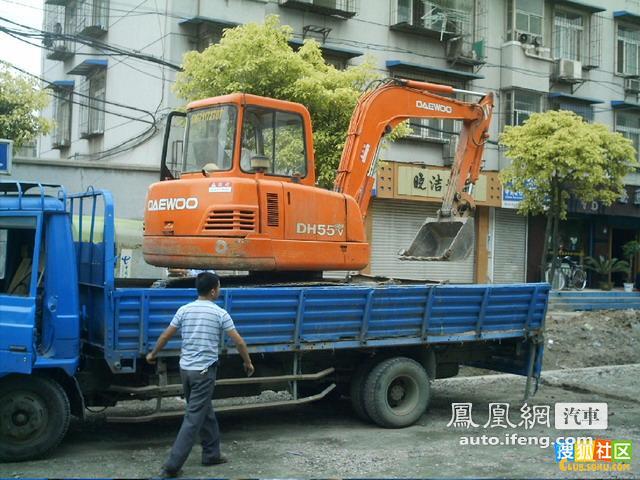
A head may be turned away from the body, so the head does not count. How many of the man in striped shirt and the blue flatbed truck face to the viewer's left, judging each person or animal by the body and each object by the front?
1

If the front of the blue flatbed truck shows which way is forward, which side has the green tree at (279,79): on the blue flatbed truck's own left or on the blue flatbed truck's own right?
on the blue flatbed truck's own right

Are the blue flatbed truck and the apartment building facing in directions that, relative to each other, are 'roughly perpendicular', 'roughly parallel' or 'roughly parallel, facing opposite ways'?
roughly perpendicular

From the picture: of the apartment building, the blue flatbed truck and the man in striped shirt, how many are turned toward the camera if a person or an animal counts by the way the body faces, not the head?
1

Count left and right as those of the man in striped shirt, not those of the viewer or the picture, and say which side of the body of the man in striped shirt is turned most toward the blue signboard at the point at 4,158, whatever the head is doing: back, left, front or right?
left

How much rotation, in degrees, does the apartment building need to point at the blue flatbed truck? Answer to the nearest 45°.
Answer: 0° — it already faces it

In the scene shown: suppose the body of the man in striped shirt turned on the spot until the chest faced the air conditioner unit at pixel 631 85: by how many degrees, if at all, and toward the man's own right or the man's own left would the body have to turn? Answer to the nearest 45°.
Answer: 0° — they already face it

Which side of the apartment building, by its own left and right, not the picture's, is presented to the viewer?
front

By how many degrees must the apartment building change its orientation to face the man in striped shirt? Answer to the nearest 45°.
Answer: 0° — it already faces them

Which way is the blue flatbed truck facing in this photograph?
to the viewer's left

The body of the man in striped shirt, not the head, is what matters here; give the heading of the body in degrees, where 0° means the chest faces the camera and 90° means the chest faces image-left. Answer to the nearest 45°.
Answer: approximately 225°

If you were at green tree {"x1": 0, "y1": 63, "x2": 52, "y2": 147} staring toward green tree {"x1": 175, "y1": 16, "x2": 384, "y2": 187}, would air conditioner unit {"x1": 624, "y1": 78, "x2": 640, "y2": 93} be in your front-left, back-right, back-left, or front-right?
front-left

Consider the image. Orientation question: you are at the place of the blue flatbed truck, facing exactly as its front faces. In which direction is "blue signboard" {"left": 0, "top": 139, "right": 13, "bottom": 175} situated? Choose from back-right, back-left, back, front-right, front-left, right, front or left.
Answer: front-right

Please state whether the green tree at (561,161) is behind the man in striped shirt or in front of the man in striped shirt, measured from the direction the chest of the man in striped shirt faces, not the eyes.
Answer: in front

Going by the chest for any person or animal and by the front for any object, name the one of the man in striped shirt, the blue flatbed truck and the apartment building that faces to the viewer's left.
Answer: the blue flatbed truck

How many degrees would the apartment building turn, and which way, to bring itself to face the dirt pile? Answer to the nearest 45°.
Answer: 0° — it already faces it

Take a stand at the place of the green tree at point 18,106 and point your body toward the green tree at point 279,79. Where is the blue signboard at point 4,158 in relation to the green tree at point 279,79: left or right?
right

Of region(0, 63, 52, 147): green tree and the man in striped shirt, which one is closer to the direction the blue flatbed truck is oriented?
the green tree
